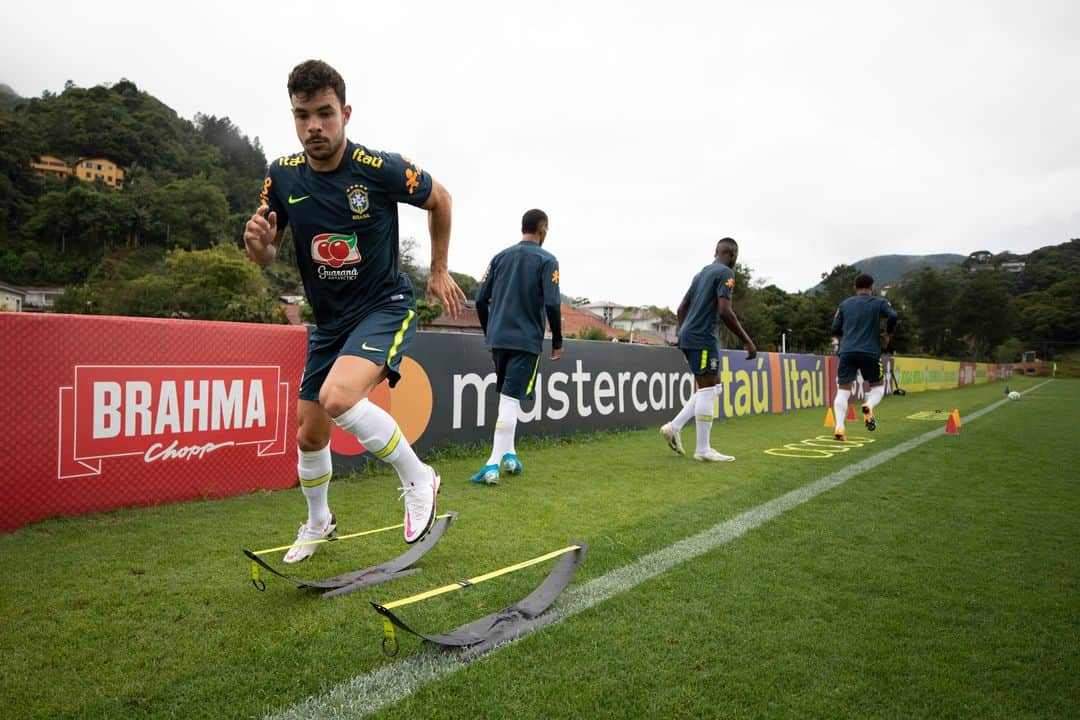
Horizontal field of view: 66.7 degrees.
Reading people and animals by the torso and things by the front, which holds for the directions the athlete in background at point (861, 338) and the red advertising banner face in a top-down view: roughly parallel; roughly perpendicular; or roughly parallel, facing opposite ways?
roughly perpendicular

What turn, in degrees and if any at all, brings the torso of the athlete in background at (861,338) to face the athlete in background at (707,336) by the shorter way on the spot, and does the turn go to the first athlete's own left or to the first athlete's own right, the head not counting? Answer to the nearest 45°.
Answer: approximately 135° to the first athlete's own left

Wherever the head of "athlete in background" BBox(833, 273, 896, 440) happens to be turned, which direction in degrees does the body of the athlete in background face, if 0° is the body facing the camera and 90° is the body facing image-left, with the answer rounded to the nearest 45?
approximately 180°

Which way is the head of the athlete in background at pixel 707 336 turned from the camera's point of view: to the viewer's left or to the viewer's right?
to the viewer's right

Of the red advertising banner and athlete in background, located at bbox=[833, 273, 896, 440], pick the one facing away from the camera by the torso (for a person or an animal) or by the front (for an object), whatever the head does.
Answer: the athlete in background

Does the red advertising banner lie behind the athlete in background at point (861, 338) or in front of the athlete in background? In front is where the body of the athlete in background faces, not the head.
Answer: behind

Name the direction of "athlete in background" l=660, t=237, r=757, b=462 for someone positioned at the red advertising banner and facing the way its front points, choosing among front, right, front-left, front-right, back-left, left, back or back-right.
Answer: front-left

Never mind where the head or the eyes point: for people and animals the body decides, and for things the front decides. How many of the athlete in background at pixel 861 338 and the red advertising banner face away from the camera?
1

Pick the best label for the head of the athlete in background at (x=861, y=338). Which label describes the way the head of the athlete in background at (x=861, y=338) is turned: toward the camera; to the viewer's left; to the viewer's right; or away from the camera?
away from the camera
